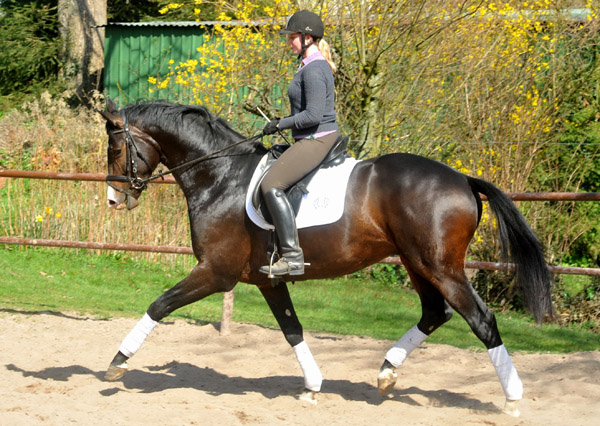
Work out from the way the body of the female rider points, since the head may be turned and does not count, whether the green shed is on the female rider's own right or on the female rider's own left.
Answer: on the female rider's own right

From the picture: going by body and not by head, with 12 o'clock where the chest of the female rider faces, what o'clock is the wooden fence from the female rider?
The wooden fence is roughly at 2 o'clock from the female rider.

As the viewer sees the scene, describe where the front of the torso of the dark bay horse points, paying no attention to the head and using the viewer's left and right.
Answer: facing to the left of the viewer

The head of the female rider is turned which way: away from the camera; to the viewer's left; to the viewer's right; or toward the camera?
to the viewer's left

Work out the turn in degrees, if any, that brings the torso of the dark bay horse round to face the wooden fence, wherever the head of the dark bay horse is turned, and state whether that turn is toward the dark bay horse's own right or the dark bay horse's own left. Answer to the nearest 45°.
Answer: approximately 45° to the dark bay horse's own right

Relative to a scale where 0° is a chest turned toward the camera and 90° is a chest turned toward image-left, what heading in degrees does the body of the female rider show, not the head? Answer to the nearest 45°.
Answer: approximately 90°
